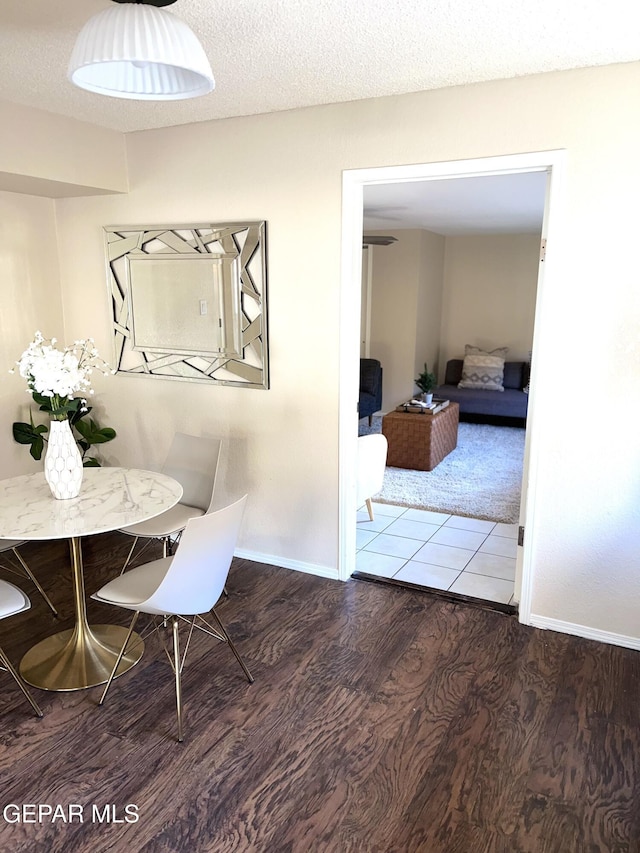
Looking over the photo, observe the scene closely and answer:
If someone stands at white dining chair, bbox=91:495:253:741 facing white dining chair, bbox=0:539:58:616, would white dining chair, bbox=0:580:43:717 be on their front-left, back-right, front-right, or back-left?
front-left

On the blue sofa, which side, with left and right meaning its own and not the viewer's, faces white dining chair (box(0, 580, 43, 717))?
front

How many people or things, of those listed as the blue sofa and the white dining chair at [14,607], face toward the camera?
1

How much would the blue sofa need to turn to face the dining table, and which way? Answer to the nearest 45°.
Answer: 0° — it already faces it

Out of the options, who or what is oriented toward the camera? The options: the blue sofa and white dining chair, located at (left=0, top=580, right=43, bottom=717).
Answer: the blue sofa

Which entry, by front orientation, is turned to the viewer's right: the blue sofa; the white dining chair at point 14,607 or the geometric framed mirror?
the white dining chair

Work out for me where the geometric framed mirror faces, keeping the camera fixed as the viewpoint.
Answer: facing the viewer and to the left of the viewer

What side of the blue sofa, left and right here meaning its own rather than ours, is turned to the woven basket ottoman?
front

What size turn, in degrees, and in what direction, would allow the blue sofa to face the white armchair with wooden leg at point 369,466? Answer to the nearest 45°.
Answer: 0° — it already faces it

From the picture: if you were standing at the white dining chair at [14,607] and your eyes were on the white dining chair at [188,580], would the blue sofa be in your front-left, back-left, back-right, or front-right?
front-left

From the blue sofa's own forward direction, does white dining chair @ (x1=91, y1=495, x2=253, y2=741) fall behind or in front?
in front

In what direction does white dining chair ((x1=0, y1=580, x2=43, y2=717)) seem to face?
to the viewer's right

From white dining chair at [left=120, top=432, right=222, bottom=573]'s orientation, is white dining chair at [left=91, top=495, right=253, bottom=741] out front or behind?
out front

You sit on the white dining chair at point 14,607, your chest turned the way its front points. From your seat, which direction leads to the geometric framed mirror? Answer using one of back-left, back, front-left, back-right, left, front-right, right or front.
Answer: front-left

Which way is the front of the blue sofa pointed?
toward the camera

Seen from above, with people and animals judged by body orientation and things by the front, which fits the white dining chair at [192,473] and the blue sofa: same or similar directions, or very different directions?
same or similar directions

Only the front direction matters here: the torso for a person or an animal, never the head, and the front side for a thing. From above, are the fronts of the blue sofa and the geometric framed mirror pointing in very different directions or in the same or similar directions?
same or similar directions
